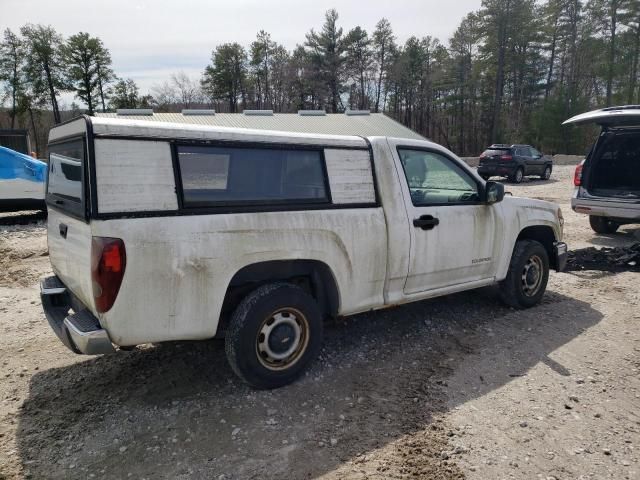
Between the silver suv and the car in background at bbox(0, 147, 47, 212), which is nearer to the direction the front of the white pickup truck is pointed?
the silver suv

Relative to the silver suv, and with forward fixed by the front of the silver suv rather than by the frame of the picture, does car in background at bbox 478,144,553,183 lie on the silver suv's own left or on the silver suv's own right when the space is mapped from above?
on the silver suv's own left

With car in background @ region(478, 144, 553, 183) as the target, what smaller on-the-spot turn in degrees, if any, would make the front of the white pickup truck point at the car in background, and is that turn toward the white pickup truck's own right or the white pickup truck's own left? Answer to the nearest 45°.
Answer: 0° — it already faces it

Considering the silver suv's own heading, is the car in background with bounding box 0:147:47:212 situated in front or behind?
behind

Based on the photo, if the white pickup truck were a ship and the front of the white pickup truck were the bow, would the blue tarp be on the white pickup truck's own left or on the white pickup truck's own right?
on the white pickup truck's own left

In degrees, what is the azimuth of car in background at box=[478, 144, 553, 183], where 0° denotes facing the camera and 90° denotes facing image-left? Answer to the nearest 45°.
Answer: approximately 225°

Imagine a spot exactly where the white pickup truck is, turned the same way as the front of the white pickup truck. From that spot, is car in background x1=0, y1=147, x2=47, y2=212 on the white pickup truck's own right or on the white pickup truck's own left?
on the white pickup truck's own left

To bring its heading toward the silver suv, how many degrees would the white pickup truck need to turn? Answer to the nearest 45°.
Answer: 0° — it already faces it

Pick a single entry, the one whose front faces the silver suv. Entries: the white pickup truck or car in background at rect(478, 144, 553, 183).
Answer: the white pickup truck

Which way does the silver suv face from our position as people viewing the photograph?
facing away from the viewer and to the right of the viewer
